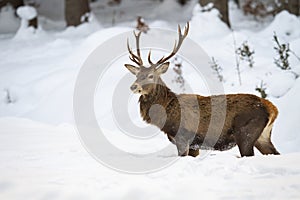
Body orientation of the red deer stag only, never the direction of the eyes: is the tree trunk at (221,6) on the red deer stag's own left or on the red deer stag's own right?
on the red deer stag's own right

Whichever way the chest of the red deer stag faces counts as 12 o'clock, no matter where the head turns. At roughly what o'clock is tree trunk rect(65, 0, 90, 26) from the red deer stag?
The tree trunk is roughly at 2 o'clock from the red deer stag.

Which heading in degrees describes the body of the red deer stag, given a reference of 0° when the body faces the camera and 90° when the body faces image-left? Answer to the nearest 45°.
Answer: approximately 90°
